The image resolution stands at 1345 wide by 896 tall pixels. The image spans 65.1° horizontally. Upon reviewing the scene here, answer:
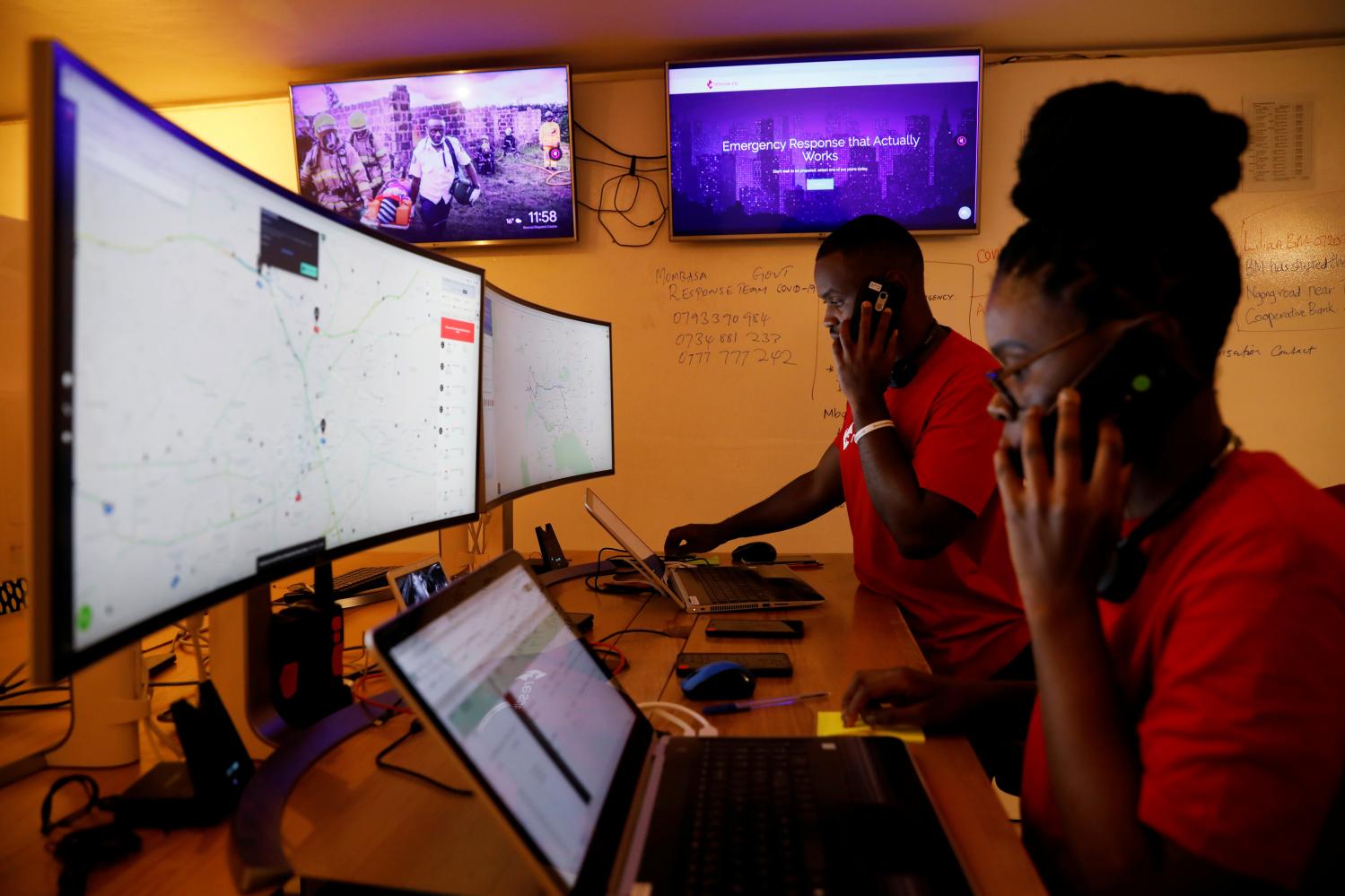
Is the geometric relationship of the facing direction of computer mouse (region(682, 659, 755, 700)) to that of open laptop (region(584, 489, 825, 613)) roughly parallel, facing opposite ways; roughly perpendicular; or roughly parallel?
roughly parallel, facing opposite ways

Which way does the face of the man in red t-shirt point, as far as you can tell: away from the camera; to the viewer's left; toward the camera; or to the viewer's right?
to the viewer's left

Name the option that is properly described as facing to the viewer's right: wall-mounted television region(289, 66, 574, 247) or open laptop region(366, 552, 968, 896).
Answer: the open laptop

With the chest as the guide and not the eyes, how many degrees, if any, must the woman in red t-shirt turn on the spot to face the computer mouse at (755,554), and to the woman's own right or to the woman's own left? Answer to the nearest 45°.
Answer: approximately 45° to the woman's own right

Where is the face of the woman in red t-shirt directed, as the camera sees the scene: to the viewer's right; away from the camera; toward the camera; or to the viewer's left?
to the viewer's left

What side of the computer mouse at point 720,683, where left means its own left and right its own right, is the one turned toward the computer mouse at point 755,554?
right

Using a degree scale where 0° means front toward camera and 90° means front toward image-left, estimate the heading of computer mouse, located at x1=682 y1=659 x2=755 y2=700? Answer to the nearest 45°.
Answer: approximately 90°

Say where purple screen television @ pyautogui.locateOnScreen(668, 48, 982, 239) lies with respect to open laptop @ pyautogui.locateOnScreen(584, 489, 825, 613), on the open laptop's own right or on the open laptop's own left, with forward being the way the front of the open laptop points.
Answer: on the open laptop's own left

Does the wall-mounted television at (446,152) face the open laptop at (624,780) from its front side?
yes

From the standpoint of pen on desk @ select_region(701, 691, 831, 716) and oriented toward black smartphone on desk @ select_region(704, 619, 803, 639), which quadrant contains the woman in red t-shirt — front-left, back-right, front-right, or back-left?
back-right

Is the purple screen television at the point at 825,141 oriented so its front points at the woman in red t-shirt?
yes

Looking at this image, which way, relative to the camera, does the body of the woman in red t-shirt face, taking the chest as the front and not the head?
to the viewer's left

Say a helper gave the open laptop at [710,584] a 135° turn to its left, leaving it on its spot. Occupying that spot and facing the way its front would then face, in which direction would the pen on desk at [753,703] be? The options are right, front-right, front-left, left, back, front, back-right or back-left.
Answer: back-left

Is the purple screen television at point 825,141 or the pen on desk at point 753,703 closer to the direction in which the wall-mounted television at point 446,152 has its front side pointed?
the pen on desk

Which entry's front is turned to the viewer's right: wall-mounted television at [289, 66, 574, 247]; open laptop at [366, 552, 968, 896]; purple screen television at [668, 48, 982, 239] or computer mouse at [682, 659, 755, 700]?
the open laptop

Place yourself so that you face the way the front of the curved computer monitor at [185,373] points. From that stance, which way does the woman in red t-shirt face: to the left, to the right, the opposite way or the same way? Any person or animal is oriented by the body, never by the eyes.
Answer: the opposite way
